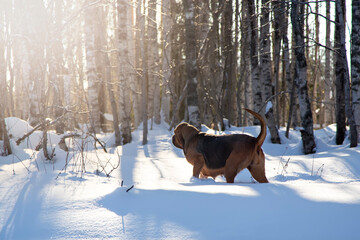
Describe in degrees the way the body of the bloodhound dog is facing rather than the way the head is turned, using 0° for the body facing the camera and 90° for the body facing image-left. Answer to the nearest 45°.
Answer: approximately 90°
